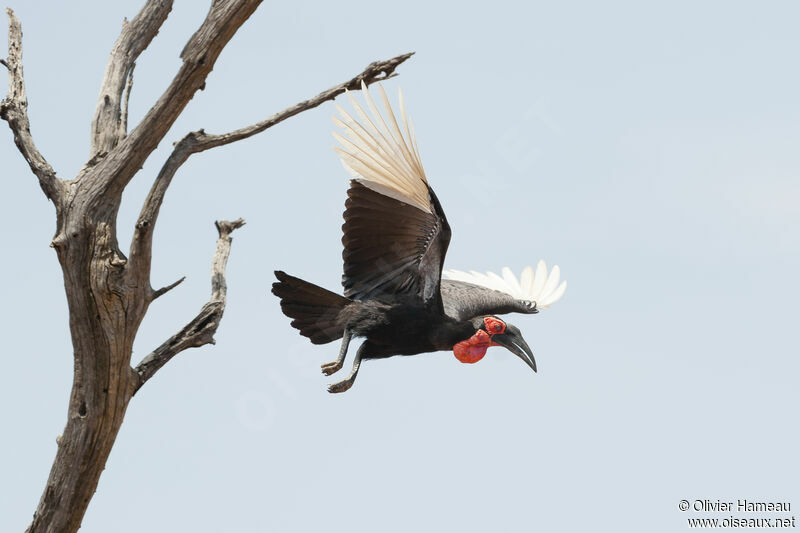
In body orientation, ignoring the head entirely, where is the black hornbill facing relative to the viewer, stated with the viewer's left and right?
facing to the right of the viewer

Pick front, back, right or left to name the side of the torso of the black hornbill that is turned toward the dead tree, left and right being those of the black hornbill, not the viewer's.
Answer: back
